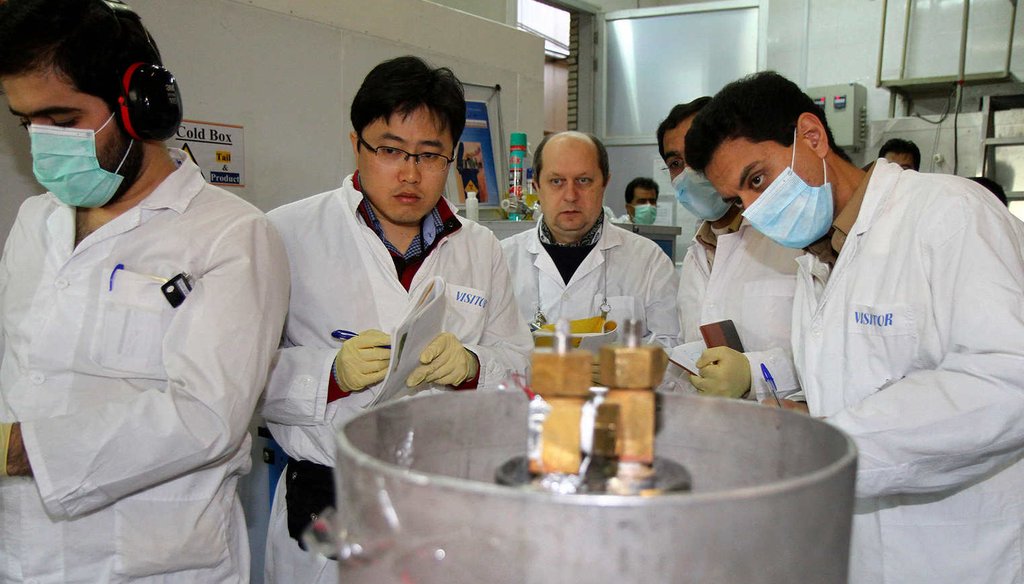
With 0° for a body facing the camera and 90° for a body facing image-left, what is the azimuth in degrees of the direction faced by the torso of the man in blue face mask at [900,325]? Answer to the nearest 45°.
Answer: approximately 45°

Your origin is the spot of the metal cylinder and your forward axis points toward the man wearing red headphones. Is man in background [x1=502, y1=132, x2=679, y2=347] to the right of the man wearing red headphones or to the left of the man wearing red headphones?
right

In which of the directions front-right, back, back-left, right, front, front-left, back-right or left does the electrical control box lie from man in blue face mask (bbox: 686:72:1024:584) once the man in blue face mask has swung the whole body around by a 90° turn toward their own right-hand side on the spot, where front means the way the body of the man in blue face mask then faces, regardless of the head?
front-right

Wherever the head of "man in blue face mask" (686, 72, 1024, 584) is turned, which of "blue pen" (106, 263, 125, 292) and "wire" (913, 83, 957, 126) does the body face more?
the blue pen

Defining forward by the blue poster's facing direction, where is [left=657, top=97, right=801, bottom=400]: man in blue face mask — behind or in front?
in front

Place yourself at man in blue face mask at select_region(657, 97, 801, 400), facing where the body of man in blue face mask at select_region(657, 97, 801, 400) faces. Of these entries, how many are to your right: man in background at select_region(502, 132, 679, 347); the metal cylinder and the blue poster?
2

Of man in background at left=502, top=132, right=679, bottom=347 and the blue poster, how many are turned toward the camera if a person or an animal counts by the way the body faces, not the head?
2

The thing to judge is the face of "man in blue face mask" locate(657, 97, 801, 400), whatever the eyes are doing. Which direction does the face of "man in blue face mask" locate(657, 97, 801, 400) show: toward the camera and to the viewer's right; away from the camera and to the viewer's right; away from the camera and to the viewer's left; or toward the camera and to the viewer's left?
toward the camera and to the viewer's left
